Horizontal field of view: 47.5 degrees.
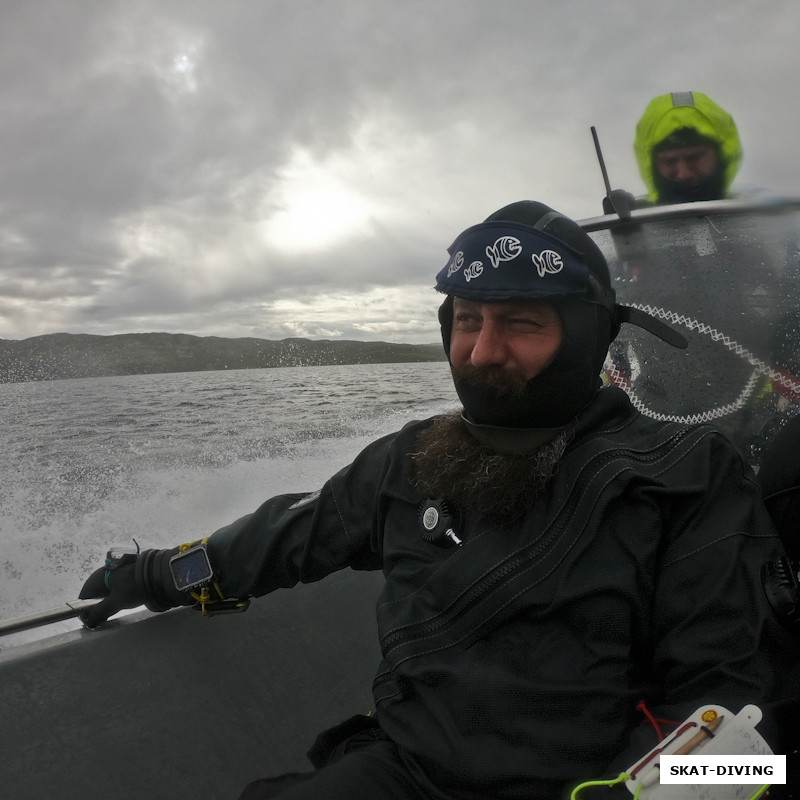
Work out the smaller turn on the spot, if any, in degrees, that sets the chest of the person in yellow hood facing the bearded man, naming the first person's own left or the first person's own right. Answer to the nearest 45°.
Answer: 0° — they already face them

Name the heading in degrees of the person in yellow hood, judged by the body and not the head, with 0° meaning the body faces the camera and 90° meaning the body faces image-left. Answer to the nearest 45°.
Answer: approximately 0°
